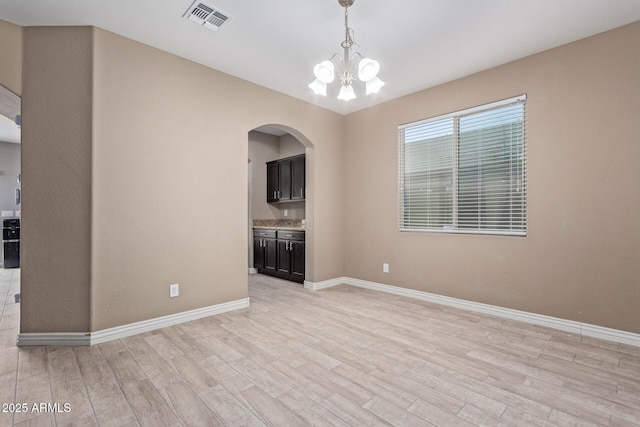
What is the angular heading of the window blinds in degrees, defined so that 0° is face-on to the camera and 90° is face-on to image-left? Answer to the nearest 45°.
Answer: approximately 45°

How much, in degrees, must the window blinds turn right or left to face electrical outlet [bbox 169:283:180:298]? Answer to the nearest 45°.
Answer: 0° — it already faces it

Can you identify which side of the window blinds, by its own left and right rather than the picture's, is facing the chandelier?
front

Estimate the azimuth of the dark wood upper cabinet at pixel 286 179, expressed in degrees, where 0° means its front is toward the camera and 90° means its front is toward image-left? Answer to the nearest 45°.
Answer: approximately 45°

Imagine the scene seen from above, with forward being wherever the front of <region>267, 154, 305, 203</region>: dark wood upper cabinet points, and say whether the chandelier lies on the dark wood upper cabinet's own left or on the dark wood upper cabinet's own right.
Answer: on the dark wood upper cabinet's own left

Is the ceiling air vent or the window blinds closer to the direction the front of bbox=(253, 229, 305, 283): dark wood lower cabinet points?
the ceiling air vent

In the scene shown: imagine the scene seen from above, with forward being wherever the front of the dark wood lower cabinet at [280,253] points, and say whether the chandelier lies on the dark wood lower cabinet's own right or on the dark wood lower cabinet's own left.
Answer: on the dark wood lower cabinet's own left

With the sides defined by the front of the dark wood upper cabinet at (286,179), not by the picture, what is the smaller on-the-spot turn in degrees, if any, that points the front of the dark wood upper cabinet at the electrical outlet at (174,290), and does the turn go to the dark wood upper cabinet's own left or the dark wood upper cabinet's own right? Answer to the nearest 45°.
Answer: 0° — it already faces it

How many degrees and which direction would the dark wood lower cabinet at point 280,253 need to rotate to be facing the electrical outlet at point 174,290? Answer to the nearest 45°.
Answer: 0° — it already faces it

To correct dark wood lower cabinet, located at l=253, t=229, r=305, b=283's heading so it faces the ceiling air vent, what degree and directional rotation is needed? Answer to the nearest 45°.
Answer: approximately 45° to its left

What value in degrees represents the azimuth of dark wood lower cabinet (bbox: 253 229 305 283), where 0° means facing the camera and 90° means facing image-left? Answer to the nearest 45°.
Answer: approximately 45°
